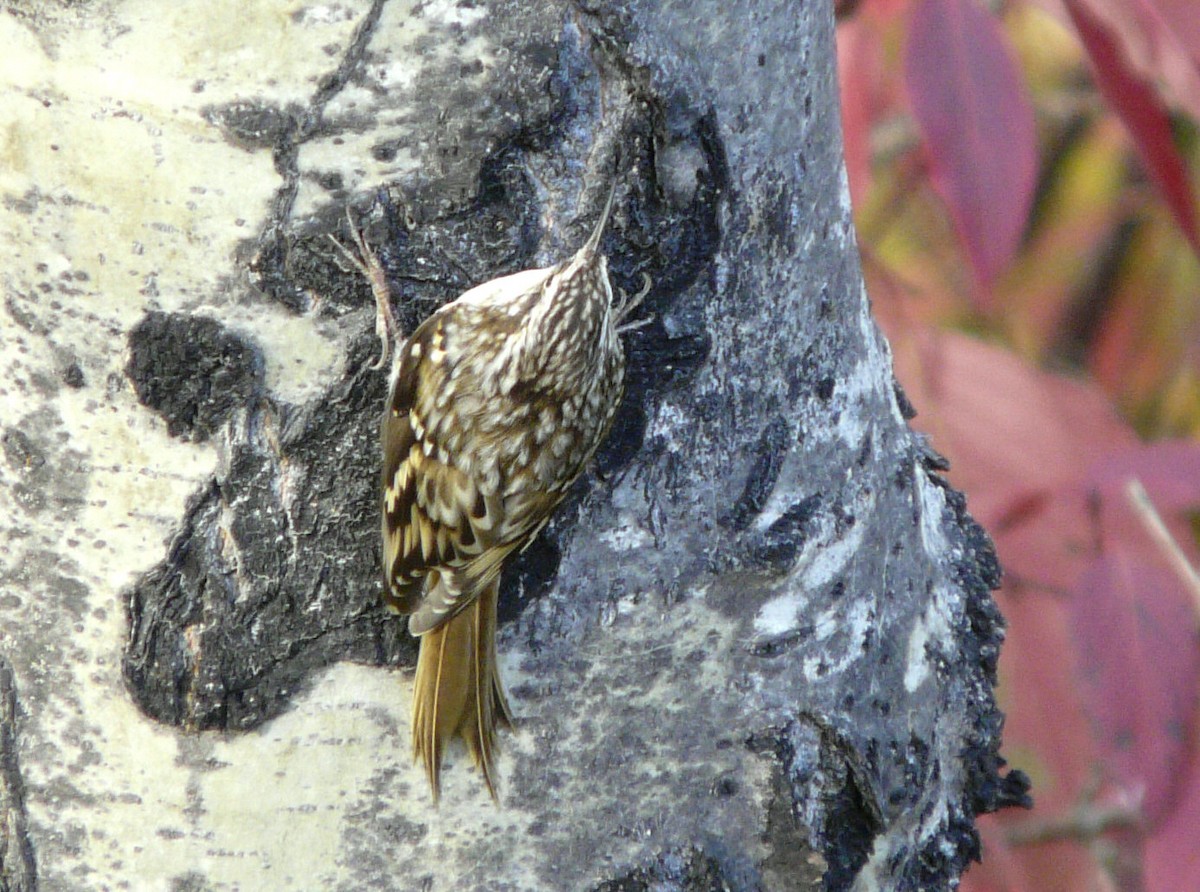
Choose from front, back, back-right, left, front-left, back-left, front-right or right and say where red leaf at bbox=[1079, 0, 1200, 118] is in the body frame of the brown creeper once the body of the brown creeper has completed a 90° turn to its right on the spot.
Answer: front-left

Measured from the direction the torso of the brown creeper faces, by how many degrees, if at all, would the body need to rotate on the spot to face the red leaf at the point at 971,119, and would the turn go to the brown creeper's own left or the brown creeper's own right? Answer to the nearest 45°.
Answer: approximately 45° to the brown creeper's own right

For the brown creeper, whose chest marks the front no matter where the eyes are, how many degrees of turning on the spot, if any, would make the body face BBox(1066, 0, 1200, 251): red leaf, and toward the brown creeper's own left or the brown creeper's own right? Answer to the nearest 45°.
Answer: approximately 45° to the brown creeper's own right

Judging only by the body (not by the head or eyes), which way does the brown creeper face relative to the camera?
away from the camera
